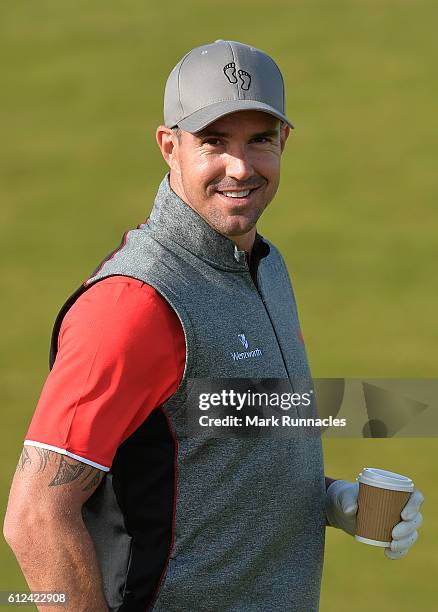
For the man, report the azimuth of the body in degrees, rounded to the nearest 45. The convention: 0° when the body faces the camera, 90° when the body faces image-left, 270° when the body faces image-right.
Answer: approximately 315°
